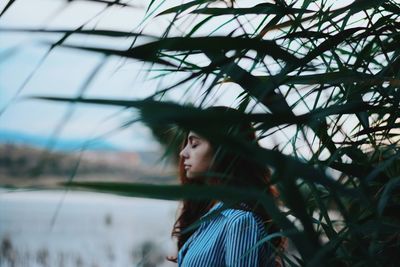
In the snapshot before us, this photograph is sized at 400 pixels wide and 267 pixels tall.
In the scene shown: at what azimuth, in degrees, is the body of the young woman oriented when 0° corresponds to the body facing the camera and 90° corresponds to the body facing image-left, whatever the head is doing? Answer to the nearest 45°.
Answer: approximately 90°
